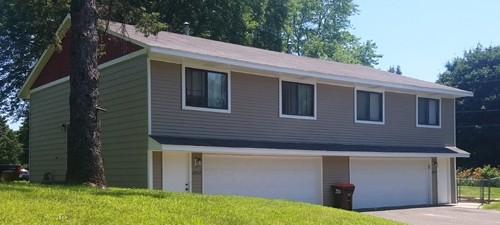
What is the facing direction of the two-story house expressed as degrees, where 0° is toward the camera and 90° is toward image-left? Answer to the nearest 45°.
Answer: approximately 315°

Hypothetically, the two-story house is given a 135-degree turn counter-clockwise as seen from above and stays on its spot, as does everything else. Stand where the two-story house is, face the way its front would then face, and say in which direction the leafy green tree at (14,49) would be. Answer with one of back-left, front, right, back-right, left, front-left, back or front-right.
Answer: front-left
